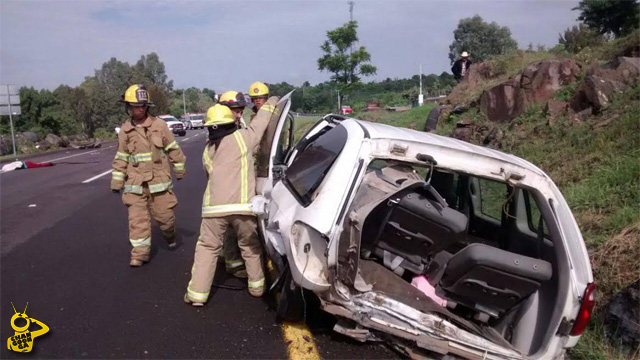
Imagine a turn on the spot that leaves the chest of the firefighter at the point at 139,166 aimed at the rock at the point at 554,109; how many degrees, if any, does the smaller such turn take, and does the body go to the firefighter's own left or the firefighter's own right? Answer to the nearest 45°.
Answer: approximately 90° to the firefighter's own left

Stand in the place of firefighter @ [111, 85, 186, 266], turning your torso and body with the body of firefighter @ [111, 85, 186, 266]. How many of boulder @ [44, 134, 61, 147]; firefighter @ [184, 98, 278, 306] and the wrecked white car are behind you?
1

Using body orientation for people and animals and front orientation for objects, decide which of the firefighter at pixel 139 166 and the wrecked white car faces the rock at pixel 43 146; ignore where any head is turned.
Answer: the wrecked white car

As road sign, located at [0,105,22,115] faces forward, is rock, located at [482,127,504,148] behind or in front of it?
behind

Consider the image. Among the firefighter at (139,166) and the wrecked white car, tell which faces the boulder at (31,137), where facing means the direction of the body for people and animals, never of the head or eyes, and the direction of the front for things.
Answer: the wrecked white car

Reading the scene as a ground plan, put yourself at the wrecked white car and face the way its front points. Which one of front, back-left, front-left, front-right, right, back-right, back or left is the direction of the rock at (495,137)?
front-right

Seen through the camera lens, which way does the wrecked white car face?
facing away from the viewer and to the left of the viewer

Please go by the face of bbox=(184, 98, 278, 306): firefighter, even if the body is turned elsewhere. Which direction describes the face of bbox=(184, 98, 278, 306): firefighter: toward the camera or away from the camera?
away from the camera

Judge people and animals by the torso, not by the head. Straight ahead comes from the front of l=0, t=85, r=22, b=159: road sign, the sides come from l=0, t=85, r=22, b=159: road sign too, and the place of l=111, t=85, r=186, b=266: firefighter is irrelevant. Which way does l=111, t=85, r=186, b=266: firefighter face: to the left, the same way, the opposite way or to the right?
the opposite way

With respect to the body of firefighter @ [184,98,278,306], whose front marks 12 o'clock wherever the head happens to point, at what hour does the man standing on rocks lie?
The man standing on rocks is roughly at 1 o'clock from the firefighter.
